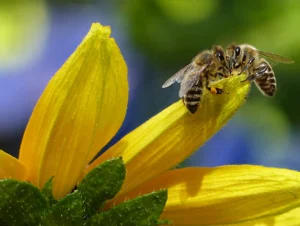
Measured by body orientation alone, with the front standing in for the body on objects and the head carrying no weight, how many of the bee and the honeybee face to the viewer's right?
1

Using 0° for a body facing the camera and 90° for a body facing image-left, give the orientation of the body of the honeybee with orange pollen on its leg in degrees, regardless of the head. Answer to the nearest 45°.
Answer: approximately 270°
